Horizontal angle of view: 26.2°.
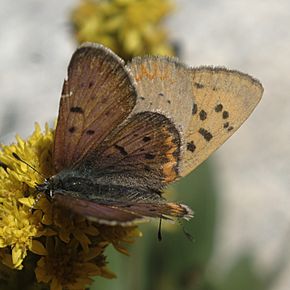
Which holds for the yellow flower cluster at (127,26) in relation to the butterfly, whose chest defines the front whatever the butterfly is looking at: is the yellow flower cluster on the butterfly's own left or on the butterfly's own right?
on the butterfly's own right

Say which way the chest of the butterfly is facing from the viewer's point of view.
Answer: to the viewer's left
